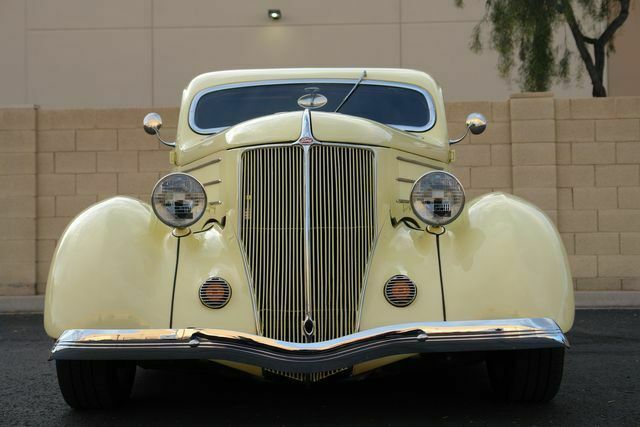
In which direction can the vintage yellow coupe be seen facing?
toward the camera

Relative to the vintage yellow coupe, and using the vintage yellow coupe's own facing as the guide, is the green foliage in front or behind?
behind
